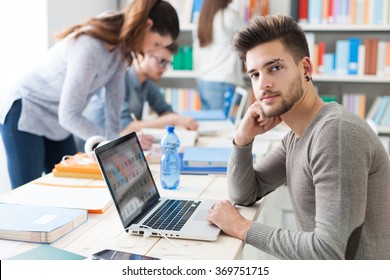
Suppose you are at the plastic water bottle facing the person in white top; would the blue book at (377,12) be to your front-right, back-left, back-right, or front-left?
front-right

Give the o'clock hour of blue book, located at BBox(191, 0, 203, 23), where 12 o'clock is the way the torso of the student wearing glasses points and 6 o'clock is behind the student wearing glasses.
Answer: The blue book is roughly at 8 o'clock from the student wearing glasses.

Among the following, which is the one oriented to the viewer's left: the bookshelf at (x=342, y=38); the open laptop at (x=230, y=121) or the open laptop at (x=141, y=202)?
the open laptop at (x=230, y=121)

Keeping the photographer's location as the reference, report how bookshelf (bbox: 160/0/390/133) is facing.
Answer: facing the viewer

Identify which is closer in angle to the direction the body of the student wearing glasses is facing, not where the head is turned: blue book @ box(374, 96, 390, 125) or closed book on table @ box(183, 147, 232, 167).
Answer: the closed book on table

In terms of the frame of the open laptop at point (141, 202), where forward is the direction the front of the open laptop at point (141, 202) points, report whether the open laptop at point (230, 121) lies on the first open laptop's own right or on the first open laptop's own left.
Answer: on the first open laptop's own left

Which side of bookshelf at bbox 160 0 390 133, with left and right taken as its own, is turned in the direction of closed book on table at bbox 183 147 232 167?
front

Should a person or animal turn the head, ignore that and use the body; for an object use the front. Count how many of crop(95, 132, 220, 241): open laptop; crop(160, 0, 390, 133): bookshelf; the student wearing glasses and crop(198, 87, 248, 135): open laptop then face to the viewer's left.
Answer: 1

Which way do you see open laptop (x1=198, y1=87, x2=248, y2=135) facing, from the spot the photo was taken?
facing to the left of the viewer

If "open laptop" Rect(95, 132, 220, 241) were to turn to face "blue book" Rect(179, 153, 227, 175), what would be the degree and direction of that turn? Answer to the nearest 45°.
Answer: approximately 135° to its left

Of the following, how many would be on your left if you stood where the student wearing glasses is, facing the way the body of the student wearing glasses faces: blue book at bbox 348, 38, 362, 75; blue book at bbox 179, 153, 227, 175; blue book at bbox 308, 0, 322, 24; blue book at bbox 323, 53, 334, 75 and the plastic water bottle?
3

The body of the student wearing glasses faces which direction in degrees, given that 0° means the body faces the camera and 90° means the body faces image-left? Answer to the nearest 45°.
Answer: approximately 315°

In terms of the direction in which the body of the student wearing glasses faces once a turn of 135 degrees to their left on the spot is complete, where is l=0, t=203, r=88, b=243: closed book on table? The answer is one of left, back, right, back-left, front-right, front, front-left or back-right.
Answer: back
